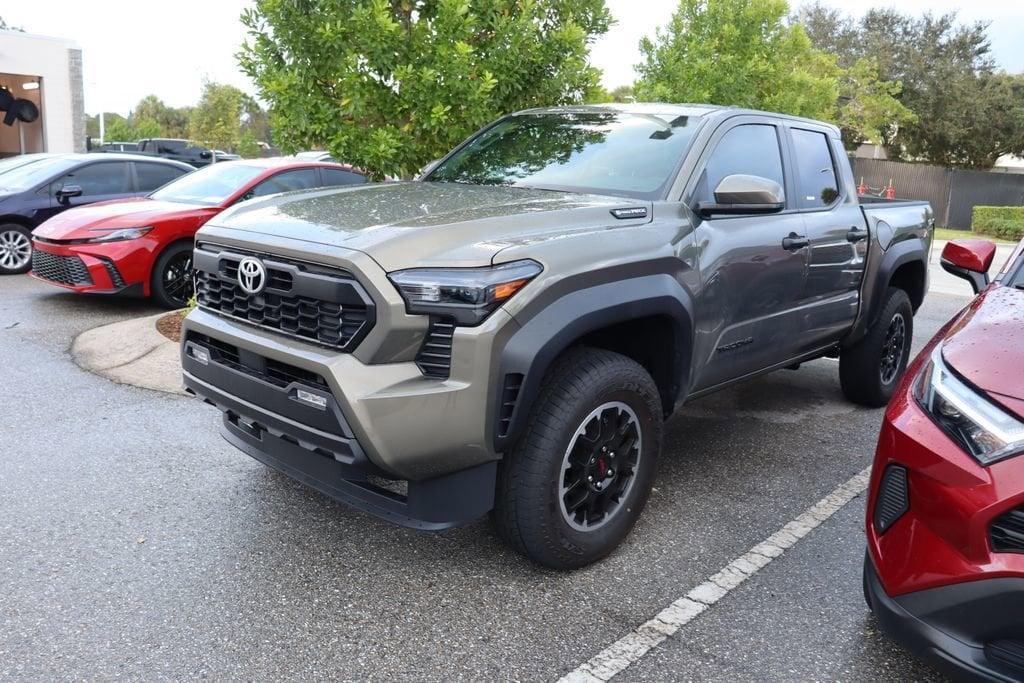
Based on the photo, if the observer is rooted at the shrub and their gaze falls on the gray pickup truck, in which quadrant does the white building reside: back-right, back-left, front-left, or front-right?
front-right

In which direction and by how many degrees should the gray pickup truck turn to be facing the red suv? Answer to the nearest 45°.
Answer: approximately 90° to its left

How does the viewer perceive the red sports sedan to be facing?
facing the viewer and to the left of the viewer

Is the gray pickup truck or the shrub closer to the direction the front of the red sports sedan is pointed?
the gray pickup truck

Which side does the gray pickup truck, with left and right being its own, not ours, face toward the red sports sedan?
right

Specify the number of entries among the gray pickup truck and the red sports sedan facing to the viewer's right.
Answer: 0

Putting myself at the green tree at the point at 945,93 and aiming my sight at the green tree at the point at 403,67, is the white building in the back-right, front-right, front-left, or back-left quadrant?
front-right

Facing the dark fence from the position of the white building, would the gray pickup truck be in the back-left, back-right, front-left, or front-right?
front-right

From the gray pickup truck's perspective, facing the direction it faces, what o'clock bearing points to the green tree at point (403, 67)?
The green tree is roughly at 4 o'clock from the gray pickup truck.

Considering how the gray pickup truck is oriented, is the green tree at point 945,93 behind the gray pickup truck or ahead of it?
behind

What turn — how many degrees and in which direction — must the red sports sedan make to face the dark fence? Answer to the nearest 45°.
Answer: approximately 180°

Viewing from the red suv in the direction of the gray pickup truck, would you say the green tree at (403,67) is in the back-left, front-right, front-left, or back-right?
front-right

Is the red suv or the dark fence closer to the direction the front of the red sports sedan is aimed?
the red suv

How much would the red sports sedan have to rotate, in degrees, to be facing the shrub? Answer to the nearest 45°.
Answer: approximately 180°

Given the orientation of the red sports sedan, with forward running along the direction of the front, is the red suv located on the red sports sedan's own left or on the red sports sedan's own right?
on the red sports sedan's own left
